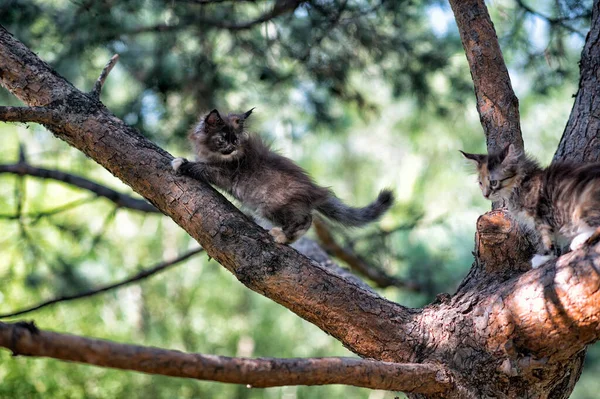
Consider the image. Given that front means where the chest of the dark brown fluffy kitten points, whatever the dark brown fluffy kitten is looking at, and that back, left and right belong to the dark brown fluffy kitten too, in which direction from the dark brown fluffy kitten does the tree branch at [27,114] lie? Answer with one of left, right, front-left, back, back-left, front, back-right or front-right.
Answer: front-left

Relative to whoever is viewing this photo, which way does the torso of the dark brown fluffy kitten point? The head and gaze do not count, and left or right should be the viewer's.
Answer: facing to the left of the viewer

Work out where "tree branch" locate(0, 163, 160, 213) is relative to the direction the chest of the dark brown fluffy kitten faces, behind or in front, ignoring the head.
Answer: in front

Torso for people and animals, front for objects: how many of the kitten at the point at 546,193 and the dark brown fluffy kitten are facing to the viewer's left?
2

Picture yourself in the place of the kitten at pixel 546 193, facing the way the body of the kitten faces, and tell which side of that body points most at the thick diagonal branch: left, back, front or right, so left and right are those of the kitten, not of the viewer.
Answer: front

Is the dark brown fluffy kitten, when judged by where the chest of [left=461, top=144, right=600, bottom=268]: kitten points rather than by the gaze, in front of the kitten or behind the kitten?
in front

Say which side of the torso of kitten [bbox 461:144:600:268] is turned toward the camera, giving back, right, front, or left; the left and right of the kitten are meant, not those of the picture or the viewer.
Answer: left
